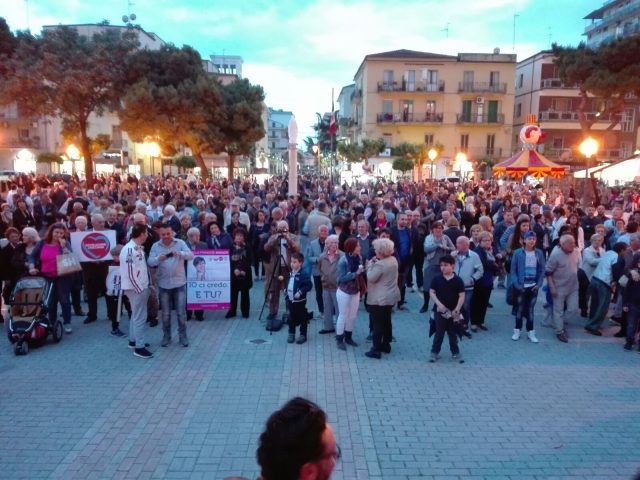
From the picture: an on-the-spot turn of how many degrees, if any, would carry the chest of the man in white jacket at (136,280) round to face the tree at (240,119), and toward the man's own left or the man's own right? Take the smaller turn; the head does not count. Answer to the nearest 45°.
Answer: approximately 90° to the man's own left

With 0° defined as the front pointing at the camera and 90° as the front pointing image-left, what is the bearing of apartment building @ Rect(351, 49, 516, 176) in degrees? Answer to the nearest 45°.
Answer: approximately 0°

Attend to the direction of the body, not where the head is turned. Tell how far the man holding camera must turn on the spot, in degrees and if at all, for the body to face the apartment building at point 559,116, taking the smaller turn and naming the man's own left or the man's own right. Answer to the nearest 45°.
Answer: approximately 135° to the man's own left

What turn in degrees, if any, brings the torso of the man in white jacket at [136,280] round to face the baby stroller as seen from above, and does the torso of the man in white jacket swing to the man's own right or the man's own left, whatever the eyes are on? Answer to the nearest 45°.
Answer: approximately 135° to the man's own left

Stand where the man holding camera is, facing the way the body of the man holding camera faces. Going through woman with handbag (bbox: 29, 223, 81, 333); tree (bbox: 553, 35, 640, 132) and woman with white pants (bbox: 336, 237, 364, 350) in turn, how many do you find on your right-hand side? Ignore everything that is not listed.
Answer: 1

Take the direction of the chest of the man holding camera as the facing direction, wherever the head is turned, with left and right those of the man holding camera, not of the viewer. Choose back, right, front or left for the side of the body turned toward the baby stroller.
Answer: right
